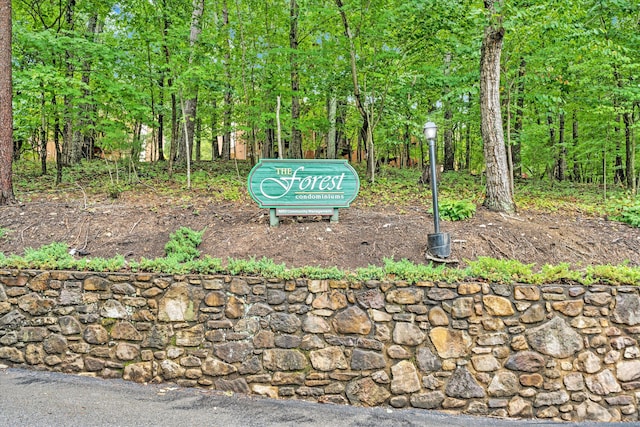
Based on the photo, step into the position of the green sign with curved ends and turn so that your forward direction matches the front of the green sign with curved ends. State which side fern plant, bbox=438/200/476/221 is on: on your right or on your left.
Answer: on your left

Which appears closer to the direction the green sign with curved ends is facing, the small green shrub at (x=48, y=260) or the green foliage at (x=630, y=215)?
the small green shrub

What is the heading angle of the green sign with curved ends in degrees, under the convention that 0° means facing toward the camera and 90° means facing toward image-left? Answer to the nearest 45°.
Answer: approximately 0°

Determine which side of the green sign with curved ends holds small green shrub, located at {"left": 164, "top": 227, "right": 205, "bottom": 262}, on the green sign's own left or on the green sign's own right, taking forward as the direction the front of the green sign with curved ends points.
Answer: on the green sign's own right

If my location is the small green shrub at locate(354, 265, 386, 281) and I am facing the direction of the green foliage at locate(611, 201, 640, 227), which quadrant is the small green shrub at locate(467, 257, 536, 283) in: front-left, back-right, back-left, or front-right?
front-right

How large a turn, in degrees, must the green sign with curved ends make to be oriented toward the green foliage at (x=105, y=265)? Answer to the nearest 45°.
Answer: approximately 45° to its right

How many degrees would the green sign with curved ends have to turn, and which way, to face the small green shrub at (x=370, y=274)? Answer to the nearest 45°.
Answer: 0° — it already faces it

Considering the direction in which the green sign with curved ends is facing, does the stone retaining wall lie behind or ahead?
ahead
